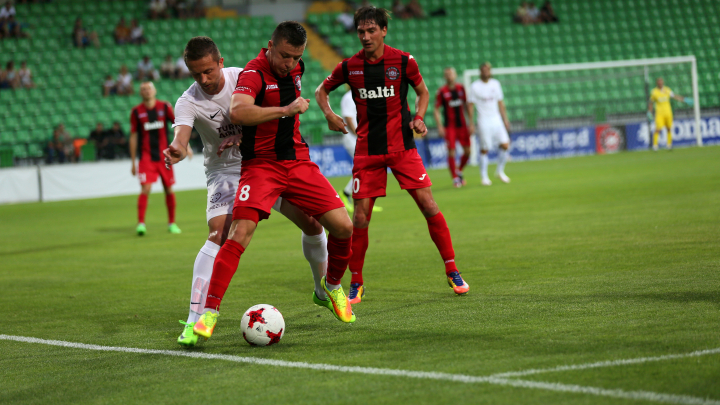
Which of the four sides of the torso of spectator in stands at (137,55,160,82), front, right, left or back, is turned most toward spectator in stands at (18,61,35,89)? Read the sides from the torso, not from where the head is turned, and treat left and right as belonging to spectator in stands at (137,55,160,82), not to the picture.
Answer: right

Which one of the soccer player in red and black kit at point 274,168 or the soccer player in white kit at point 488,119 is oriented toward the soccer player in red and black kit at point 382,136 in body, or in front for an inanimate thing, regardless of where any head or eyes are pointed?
the soccer player in white kit

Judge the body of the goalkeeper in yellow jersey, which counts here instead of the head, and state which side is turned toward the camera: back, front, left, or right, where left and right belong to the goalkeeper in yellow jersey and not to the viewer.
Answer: front

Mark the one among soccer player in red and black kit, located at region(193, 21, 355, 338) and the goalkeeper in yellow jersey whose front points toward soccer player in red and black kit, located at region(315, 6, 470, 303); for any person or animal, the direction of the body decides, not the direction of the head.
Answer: the goalkeeper in yellow jersey

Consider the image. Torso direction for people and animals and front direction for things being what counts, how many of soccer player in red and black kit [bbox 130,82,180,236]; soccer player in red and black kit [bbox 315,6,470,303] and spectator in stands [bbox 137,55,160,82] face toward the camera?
3

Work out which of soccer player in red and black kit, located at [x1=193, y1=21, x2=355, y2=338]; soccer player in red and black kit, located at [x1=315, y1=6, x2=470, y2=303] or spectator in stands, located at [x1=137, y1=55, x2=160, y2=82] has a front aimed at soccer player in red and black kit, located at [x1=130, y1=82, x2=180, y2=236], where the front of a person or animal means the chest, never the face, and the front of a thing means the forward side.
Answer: the spectator in stands

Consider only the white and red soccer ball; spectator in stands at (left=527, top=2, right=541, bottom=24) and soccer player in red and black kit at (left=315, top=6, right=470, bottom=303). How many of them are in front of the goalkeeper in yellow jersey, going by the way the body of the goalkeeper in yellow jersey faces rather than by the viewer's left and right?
2

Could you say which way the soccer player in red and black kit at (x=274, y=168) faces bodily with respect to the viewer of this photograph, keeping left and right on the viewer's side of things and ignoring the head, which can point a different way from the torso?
facing the viewer and to the right of the viewer

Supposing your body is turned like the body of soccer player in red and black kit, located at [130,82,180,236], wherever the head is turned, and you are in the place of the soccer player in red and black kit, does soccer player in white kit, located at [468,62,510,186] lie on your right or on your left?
on your left

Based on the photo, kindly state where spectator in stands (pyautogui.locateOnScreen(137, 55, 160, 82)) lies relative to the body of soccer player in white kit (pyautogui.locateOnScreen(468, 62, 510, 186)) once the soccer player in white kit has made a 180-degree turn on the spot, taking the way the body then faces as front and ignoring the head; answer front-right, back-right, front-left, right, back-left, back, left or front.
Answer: front-left

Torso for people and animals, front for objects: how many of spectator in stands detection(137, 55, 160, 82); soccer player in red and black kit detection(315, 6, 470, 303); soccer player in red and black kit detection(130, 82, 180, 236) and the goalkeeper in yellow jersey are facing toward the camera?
4

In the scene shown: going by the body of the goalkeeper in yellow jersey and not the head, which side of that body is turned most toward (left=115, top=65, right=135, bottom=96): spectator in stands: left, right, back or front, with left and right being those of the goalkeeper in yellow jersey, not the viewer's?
right

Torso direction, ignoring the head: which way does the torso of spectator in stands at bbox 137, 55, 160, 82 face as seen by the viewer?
toward the camera
